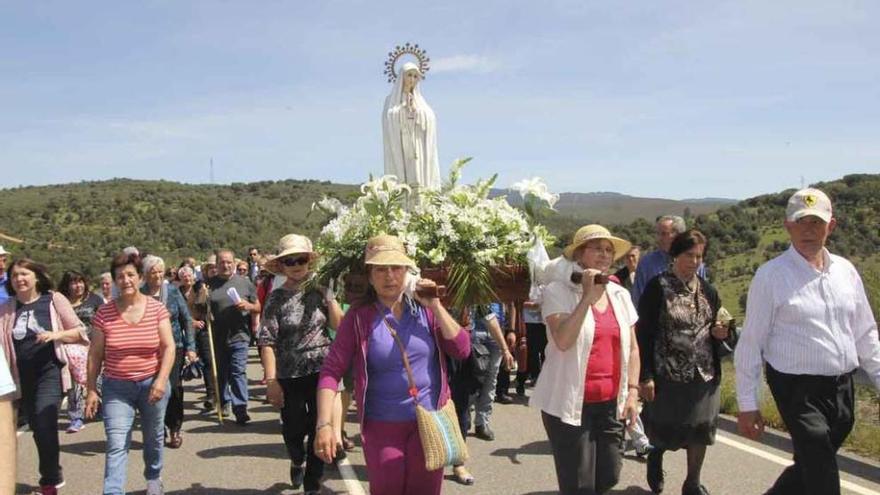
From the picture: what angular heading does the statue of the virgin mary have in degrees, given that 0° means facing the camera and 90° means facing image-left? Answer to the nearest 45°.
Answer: approximately 0°

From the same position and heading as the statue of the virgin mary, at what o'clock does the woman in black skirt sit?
The woman in black skirt is roughly at 11 o'clock from the statue of the virgin mary.

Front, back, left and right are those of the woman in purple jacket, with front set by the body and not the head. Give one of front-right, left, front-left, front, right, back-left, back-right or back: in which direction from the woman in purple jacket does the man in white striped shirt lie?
left

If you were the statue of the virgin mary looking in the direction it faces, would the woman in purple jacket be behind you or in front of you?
in front

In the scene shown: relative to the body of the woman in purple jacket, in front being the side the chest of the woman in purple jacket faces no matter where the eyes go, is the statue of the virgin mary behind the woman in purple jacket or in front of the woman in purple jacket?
behind

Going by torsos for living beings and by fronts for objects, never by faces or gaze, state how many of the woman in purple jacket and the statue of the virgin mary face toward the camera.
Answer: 2

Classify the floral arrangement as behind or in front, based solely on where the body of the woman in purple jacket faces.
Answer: behind

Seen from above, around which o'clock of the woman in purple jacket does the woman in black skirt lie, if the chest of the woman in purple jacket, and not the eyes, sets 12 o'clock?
The woman in black skirt is roughly at 8 o'clock from the woman in purple jacket.
